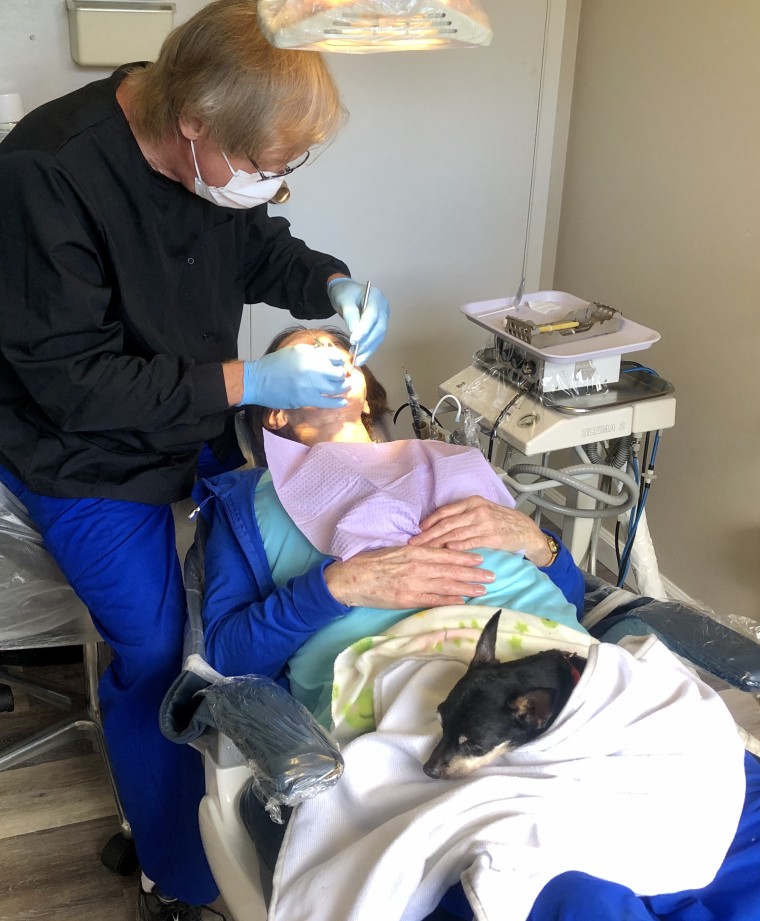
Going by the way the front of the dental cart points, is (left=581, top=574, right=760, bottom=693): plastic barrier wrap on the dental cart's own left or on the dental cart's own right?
on the dental cart's own left

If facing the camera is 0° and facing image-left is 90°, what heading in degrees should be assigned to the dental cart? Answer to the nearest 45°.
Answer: approximately 45°

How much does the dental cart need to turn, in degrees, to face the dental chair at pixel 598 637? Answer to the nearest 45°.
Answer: approximately 45° to its left

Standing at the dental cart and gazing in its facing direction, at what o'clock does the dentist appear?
The dentist is roughly at 12 o'clock from the dental cart.

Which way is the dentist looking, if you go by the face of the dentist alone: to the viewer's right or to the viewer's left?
to the viewer's right

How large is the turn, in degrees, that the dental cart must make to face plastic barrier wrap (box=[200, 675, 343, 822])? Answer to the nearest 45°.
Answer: approximately 45° to its left

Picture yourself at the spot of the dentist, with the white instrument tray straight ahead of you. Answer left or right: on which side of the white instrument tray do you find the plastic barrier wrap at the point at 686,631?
right

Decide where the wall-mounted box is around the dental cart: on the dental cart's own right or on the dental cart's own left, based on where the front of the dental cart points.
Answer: on the dental cart's own right

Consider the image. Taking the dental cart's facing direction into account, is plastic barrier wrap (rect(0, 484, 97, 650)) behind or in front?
in front

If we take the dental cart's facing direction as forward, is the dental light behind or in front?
in front
